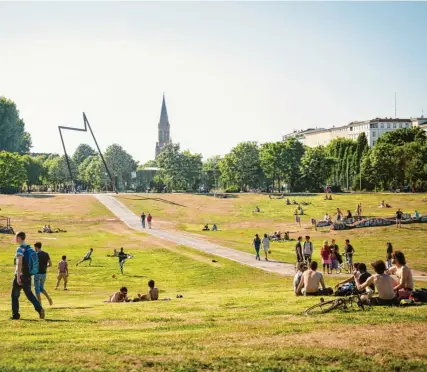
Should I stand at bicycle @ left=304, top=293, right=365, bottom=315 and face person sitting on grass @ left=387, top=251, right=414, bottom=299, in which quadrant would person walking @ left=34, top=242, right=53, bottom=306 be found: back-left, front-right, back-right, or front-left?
back-left

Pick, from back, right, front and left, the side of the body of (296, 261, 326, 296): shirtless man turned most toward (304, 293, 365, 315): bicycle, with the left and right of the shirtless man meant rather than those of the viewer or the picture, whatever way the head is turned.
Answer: back

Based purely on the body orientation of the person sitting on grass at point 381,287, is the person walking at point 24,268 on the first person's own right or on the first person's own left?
on the first person's own left

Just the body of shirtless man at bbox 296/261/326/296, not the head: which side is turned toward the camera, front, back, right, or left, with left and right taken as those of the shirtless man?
back

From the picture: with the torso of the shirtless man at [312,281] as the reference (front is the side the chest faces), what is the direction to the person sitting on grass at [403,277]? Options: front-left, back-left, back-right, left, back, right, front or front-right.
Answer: back-right

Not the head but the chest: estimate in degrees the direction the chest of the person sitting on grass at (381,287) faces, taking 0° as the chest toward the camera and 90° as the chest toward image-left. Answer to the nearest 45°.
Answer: approximately 135°

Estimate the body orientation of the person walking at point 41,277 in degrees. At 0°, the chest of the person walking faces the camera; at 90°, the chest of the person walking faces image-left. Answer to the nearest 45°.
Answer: approximately 90°

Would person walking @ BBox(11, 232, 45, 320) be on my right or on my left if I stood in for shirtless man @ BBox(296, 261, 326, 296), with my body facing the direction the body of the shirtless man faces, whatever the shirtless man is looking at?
on my left

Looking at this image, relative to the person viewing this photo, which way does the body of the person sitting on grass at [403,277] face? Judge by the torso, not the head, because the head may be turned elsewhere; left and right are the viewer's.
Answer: facing to the left of the viewer

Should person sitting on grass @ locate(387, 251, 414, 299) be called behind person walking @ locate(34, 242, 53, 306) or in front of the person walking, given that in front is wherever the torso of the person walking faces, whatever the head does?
behind

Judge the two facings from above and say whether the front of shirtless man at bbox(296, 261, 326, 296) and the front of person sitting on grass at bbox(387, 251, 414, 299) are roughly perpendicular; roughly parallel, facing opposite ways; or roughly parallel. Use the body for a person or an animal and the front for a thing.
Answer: roughly perpendicular

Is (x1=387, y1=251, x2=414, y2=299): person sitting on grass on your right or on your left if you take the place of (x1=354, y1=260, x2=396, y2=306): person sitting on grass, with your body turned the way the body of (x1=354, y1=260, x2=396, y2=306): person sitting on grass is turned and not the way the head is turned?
on your right
